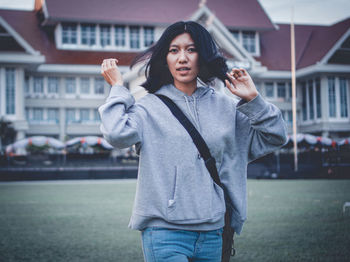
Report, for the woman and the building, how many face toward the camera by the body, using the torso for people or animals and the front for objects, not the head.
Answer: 2

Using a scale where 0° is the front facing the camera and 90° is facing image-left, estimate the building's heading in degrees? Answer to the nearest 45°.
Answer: approximately 0°

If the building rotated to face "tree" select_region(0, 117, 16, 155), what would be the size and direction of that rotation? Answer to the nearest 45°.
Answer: approximately 45° to its right

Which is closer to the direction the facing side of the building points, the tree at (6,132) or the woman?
the woman

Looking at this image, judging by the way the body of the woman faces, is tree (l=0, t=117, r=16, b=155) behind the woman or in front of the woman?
behind

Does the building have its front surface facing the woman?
yes
